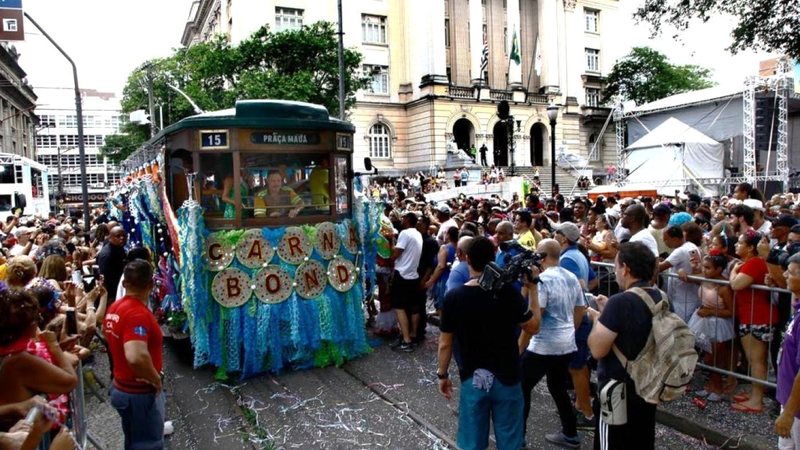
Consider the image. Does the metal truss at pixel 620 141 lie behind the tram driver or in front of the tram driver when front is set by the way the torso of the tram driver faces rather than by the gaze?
behind

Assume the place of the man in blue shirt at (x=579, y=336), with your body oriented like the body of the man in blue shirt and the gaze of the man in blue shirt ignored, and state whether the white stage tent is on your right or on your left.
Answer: on your right

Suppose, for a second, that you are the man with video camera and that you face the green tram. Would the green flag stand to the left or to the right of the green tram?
right

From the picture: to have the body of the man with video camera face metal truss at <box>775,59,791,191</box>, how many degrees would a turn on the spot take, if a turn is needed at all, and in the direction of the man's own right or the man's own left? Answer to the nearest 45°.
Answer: approximately 45° to the man's own right

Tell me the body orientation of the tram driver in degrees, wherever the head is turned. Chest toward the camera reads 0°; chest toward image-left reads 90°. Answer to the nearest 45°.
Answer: approximately 0°

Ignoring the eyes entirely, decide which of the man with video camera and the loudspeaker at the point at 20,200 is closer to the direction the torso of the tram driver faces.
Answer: the man with video camera

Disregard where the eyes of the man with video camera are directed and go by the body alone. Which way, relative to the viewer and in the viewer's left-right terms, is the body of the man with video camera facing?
facing away from the viewer

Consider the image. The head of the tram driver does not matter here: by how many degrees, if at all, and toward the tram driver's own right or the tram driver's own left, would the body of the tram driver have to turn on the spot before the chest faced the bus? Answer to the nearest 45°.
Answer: approximately 135° to the tram driver's own right

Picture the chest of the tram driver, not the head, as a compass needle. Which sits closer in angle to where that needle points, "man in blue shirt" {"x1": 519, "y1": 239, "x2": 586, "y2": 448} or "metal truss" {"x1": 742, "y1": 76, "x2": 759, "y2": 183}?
the man in blue shirt

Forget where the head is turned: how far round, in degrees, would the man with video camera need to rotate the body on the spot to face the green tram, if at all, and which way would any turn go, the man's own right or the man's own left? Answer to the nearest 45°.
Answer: approximately 45° to the man's own left
